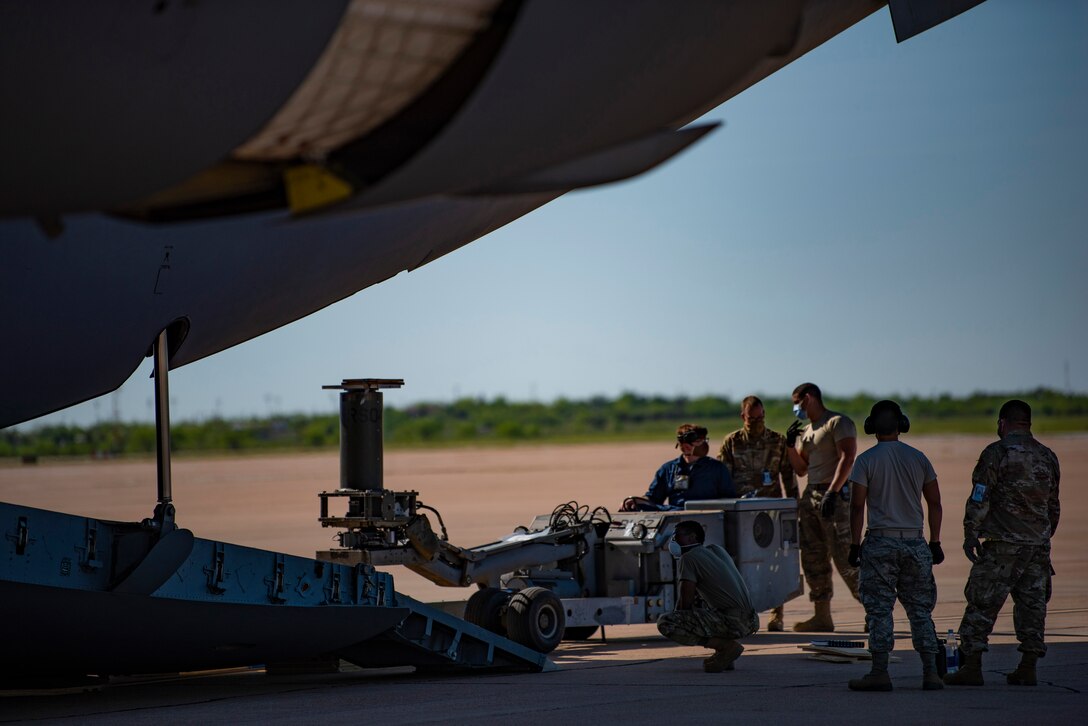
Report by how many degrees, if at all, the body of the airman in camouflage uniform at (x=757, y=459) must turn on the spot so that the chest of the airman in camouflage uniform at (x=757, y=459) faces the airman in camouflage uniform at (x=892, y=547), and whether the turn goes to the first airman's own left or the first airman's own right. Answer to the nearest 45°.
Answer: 0° — they already face them

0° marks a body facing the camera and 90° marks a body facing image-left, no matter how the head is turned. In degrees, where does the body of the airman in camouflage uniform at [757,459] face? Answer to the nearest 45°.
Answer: approximately 0°

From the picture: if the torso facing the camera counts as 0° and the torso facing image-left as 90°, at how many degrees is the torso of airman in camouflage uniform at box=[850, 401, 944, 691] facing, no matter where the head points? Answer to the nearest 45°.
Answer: approximately 180°

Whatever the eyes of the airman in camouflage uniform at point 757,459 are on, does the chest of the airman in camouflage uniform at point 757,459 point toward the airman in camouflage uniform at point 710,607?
yes

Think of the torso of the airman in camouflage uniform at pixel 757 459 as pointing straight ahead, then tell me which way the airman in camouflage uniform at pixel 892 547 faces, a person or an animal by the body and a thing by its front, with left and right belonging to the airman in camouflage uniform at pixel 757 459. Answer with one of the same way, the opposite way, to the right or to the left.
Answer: the opposite way

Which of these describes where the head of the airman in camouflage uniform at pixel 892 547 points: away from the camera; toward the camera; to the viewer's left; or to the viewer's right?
away from the camera

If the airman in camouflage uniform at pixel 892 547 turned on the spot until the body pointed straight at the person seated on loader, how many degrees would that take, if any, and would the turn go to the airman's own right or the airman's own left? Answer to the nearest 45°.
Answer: approximately 45° to the airman's own left

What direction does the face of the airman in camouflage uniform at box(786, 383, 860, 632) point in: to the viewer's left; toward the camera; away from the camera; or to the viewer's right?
to the viewer's left

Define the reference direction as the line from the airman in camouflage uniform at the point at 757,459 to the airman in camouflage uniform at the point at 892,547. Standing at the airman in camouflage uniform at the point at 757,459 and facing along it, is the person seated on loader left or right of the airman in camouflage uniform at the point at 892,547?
right
